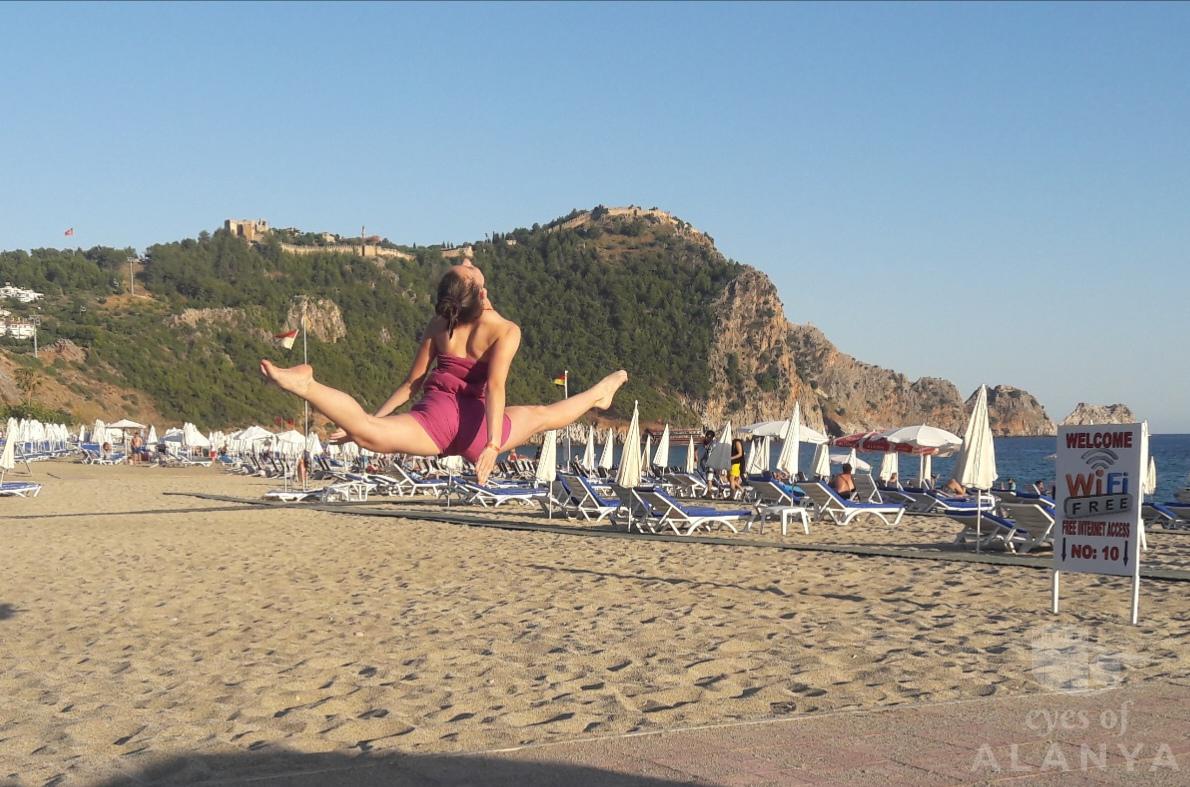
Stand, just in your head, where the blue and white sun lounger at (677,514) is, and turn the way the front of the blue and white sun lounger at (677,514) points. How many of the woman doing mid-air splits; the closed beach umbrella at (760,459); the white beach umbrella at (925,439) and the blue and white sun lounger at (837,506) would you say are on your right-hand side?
1

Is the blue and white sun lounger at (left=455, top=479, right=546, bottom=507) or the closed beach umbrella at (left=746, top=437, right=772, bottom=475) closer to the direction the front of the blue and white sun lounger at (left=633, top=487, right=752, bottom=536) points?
the closed beach umbrella

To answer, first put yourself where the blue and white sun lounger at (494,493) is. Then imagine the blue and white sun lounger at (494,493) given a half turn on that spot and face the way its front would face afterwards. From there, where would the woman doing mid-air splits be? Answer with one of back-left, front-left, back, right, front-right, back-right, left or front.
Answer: left

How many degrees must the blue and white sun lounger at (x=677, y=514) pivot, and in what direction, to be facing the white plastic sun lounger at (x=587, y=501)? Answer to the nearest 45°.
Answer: approximately 135° to its left

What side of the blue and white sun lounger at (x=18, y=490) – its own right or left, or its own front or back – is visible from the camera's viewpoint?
right

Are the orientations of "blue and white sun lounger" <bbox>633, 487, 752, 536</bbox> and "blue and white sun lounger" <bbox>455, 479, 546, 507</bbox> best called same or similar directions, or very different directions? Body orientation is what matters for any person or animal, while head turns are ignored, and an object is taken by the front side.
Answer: same or similar directions

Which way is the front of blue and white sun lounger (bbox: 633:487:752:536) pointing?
to the viewer's right

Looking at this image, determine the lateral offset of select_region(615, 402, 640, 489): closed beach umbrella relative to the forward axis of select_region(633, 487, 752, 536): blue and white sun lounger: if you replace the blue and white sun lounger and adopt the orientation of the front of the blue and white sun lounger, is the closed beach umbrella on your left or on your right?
on your left
